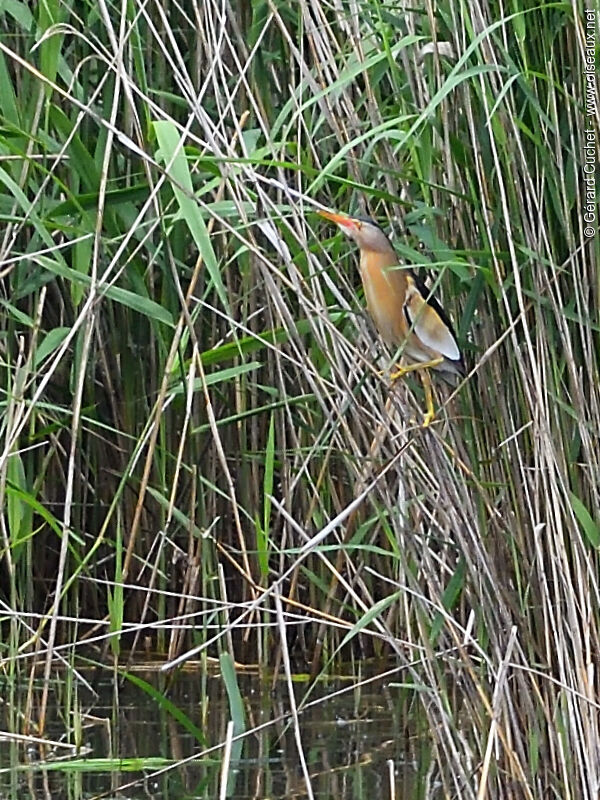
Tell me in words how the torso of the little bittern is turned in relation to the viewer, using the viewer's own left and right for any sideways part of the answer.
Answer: facing to the left of the viewer
